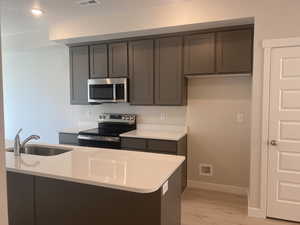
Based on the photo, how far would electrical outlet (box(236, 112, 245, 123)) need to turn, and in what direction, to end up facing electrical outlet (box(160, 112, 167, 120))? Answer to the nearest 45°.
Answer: approximately 90° to its right

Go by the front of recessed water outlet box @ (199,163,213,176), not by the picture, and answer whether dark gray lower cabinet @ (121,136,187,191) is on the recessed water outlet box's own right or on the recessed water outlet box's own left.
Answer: on the recessed water outlet box's own right

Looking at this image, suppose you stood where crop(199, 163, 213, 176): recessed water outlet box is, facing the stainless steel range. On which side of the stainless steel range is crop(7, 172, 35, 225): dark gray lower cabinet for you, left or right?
left

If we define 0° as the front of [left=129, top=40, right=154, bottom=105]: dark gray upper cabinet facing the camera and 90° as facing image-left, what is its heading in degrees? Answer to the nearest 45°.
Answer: approximately 0°

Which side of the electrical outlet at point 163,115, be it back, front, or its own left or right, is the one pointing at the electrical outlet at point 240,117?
left

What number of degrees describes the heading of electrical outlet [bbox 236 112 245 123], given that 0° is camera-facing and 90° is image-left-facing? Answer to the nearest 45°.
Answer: approximately 0°
